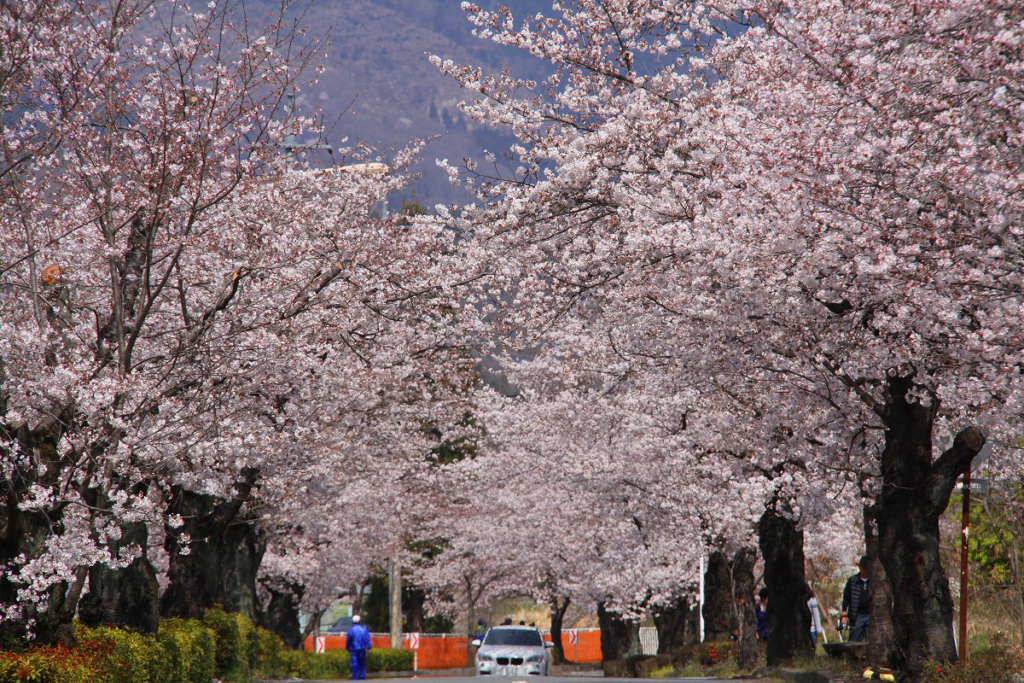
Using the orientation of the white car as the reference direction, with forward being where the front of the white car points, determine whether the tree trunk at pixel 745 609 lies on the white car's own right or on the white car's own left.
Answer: on the white car's own left

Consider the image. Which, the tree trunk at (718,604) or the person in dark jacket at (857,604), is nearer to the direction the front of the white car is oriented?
the person in dark jacket

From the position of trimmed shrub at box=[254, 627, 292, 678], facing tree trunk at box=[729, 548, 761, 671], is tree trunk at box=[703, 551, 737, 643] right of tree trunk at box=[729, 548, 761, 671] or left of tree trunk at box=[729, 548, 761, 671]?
left

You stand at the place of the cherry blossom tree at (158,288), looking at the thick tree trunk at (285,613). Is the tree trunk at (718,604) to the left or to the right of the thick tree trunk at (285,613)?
right

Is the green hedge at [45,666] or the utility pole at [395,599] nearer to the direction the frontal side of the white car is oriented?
the green hedge

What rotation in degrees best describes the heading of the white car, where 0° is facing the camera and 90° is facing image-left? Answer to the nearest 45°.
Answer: approximately 0°

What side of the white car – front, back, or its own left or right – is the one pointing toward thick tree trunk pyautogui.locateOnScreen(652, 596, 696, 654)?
back

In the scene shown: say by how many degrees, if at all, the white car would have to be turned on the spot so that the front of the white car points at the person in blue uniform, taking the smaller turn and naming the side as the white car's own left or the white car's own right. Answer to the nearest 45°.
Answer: approximately 90° to the white car's own right

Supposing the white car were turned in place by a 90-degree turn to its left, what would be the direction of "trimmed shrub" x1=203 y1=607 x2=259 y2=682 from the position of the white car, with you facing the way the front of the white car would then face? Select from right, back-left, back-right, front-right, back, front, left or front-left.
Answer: back-right

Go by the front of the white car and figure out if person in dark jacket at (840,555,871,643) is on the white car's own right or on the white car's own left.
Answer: on the white car's own left

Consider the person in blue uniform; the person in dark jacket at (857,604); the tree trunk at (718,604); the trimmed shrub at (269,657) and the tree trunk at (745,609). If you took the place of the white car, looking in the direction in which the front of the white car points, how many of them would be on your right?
2

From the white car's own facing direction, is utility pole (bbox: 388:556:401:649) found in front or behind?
behind

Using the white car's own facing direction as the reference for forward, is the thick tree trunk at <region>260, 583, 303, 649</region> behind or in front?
behind
